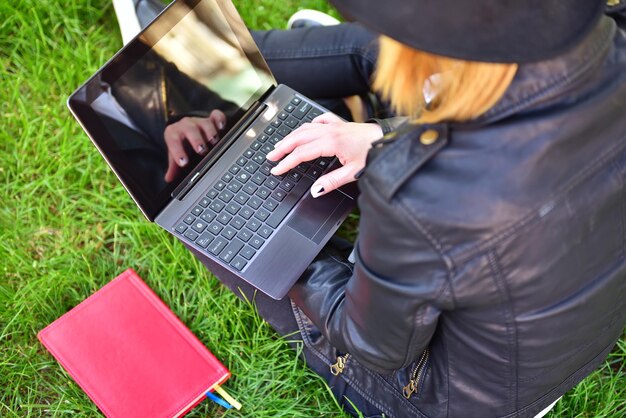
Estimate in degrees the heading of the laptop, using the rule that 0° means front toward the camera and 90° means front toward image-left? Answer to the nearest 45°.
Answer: approximately 315°

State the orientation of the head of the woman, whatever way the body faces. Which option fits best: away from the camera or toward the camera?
away from the camera

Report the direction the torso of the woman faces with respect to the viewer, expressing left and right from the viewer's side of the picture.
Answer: facing away from the viewer and to the left of the viewer

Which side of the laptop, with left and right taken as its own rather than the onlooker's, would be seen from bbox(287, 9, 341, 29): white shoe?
left
